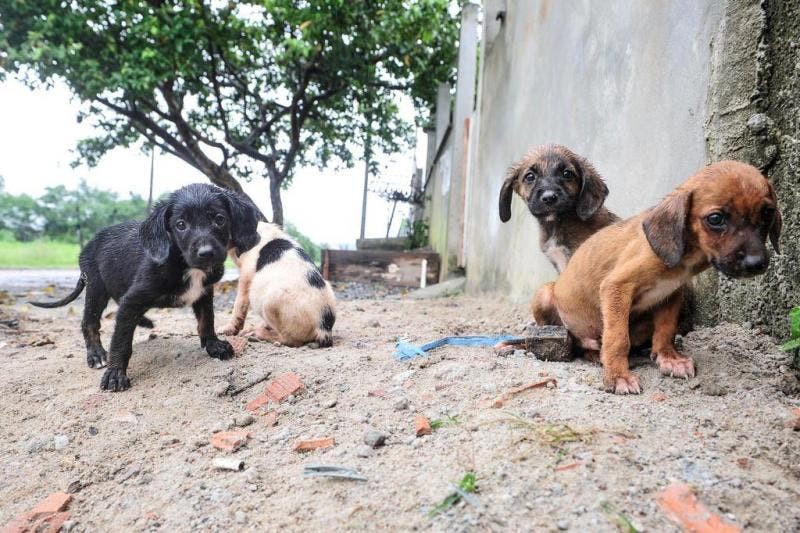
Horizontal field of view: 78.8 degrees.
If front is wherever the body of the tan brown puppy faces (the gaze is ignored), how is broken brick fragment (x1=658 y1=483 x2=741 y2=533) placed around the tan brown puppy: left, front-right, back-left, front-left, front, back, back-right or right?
front-right

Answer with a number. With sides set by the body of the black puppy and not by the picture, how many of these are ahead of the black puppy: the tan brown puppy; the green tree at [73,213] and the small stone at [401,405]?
2

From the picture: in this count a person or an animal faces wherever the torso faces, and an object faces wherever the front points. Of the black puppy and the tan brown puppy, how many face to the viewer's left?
0

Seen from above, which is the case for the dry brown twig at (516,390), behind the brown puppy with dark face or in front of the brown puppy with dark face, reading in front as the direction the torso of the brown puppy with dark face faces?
in front

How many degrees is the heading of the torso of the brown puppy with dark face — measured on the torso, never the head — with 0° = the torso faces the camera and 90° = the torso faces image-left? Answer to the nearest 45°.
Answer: approximately 45°

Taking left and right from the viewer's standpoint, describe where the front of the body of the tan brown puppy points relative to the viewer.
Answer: facing the viewer and to the right of the viewer

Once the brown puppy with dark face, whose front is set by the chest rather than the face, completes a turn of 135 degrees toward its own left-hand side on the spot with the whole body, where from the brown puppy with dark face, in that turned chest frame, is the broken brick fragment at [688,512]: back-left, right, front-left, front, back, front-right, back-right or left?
right

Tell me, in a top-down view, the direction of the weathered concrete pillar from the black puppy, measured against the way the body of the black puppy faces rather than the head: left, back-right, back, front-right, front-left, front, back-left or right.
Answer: left

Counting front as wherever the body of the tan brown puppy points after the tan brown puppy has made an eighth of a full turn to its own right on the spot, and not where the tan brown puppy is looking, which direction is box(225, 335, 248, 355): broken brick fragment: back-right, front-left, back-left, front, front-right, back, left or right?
right

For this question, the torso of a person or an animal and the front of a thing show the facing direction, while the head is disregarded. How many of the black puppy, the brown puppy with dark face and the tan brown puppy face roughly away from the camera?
0

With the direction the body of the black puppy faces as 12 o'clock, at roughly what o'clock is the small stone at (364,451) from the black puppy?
The small stone is roughly at 1 o'clock from the black puppy.

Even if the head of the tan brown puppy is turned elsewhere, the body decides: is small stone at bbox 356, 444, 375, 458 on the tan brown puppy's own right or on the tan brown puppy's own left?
on the tan brown puppy's own right

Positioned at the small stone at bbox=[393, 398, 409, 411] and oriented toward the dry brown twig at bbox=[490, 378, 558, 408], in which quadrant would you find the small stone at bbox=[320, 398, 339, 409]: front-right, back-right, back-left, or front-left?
back-left

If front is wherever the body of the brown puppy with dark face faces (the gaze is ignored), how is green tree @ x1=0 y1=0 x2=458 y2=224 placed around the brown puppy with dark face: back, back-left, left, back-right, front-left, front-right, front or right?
right

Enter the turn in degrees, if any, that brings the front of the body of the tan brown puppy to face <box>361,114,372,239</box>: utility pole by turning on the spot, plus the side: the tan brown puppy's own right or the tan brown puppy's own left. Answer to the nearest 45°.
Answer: approximately 180°

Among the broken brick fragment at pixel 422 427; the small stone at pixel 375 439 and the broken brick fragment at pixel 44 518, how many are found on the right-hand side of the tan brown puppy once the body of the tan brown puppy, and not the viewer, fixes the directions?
3
